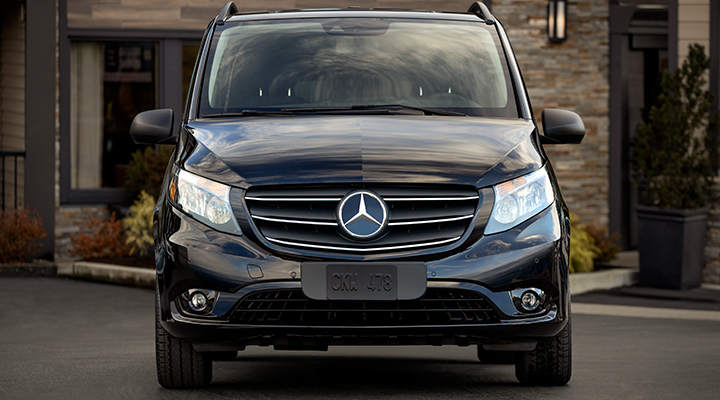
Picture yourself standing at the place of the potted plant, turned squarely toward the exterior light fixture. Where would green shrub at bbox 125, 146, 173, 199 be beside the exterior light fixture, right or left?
left

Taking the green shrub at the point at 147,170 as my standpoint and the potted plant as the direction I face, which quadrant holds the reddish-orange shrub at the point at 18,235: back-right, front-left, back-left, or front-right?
back-right

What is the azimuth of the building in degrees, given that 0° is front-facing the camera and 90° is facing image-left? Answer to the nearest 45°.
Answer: approximately 0°

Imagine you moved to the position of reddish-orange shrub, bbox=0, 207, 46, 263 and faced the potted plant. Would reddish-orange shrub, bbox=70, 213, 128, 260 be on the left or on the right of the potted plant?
left

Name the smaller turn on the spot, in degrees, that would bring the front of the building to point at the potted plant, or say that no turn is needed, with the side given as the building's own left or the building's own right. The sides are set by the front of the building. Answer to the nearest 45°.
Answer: approximately 90° to the building's own left
